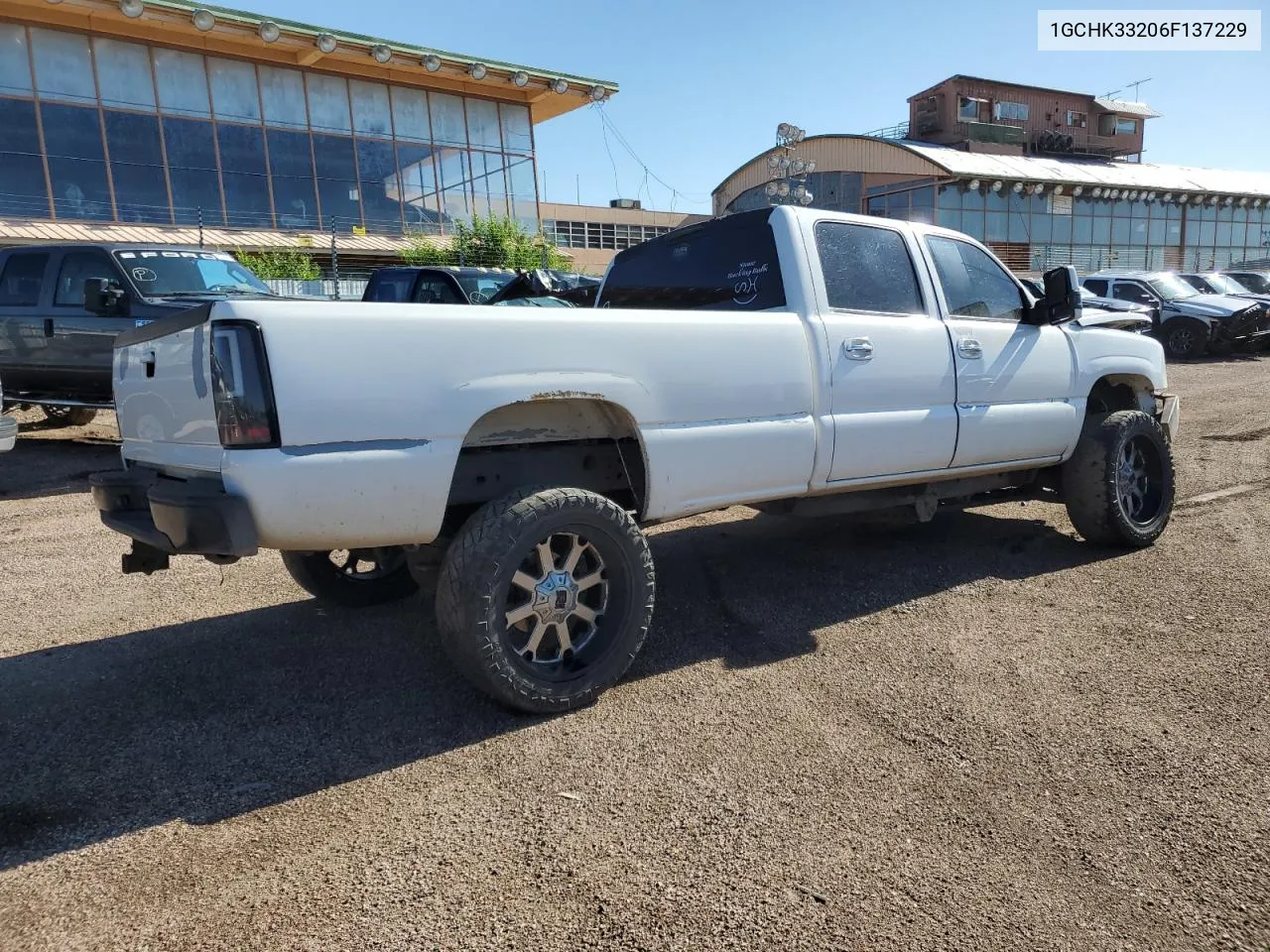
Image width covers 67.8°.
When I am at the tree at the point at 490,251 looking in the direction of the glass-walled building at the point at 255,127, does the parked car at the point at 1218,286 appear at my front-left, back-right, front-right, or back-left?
back-right

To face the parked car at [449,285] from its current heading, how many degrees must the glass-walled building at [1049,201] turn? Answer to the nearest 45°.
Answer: approximately 45° to its right

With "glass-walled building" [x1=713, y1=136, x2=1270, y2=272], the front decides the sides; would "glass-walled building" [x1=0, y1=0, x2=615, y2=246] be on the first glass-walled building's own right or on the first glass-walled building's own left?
on the first glass-walled building's own right

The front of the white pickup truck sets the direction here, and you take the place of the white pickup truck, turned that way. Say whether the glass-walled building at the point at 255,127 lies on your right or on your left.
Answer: on your left

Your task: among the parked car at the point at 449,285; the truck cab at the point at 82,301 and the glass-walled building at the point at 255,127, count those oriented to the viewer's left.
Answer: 0

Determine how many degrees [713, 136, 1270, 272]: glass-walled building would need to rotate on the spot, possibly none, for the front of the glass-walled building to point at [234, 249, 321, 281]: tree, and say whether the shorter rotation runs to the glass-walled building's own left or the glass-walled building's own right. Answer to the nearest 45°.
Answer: approximately 90° to the glass-walled building's own right

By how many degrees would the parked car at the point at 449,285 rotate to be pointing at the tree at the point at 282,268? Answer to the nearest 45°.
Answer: approximately 135° to its left

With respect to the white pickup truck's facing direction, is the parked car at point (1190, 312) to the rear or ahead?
ahead

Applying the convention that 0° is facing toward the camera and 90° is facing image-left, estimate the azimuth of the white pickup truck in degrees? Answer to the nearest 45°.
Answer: approximately 225°

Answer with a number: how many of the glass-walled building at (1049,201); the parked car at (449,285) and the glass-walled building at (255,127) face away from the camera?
0

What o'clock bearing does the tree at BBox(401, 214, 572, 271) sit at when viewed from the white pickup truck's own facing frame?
The tree is roughly at 10 o'clock from the white pickup truck.

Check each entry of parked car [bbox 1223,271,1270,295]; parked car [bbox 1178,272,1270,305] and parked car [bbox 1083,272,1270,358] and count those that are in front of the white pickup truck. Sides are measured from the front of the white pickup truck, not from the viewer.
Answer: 3

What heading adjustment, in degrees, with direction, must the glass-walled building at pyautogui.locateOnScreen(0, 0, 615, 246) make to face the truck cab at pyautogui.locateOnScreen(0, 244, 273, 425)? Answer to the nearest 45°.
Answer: approximately 45° to its right

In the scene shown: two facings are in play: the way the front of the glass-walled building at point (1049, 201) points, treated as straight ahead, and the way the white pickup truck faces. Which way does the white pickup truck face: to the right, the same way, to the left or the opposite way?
to the left

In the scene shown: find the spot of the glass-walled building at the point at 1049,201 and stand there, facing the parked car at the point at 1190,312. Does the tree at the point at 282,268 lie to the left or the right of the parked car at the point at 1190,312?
right

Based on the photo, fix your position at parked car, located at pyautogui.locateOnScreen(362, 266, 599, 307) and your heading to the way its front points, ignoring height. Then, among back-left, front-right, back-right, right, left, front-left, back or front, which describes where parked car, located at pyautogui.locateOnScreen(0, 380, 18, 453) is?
right

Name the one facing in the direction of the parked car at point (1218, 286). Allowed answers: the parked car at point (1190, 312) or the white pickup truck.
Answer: the white pickup truck

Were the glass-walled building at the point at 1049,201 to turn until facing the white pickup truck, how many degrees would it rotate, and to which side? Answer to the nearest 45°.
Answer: approximately 45° to its right

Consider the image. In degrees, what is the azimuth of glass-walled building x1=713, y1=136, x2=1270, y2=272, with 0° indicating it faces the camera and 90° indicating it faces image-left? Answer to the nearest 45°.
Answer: approximately 315°
